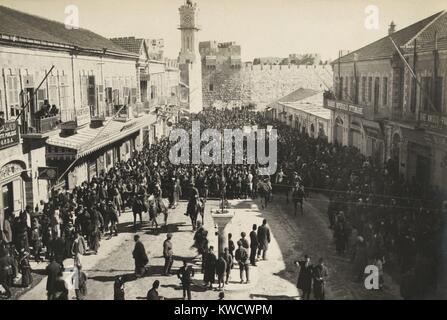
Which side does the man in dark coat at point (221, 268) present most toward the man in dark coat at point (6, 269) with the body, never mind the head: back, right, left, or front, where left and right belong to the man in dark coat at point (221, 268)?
left

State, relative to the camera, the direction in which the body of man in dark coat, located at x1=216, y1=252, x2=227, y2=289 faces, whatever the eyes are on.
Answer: away from the camera

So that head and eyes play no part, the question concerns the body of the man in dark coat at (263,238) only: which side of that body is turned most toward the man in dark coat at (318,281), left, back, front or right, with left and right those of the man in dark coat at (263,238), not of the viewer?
back

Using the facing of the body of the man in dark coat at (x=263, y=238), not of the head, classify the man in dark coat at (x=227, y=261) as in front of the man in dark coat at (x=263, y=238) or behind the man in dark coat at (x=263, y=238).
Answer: behind

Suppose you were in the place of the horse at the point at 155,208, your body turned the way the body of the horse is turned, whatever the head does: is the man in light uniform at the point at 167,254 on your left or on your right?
on your left

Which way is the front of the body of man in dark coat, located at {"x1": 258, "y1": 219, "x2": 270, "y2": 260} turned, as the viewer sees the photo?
away from the camera

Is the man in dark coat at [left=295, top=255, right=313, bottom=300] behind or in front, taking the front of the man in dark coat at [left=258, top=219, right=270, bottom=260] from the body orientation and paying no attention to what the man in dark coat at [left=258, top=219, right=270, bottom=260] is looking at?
behind

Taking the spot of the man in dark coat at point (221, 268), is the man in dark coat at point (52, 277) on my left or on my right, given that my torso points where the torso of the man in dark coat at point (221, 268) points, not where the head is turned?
on my left

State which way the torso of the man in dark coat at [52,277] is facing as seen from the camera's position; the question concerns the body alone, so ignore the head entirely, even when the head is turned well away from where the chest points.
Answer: away from the camera
